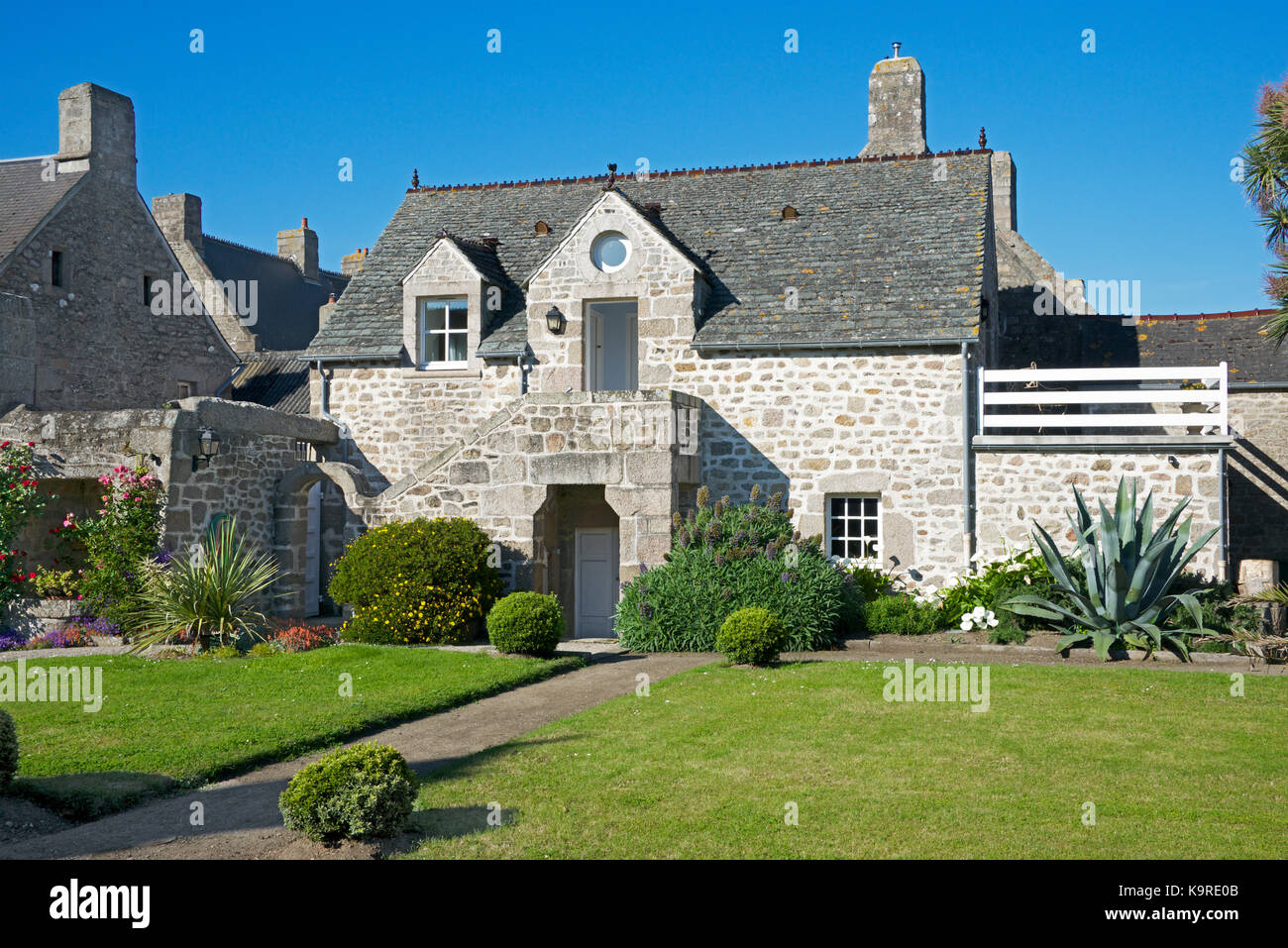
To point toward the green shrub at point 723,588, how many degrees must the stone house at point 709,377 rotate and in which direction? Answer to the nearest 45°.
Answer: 0° — it already faces it

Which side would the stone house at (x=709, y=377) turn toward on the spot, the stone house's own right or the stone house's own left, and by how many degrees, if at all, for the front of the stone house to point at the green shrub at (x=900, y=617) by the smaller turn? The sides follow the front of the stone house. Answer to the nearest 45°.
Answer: approximately 45° to the stone house's own left

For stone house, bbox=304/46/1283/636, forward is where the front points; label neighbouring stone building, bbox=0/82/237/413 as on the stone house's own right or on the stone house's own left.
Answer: on the stone house's own right

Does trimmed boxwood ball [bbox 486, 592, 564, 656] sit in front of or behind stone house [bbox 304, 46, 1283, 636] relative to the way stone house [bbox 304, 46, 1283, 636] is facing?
in front

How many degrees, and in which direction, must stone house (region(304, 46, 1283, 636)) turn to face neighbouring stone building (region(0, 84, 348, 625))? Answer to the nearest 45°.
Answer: approximately 90° to its right

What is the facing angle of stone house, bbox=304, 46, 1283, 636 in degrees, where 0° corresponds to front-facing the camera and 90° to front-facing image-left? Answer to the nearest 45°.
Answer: approximately 0°

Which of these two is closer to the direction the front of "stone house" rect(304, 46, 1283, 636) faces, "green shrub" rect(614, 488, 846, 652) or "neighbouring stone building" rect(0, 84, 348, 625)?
the green shrub

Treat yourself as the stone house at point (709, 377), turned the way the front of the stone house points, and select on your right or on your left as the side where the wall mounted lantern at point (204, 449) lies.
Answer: on your right

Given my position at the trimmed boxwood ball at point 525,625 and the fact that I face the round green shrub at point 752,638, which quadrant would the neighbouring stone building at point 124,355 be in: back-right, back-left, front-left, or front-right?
back-left
